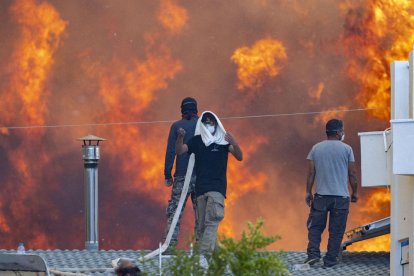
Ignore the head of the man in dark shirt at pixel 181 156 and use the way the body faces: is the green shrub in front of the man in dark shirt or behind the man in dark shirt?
behind

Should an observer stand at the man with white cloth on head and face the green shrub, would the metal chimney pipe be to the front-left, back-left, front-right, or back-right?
back-right

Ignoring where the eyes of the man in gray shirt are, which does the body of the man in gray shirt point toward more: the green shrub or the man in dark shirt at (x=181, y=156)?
the man in dark shirt

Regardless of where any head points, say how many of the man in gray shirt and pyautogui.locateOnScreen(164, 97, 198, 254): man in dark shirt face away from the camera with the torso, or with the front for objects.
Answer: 2

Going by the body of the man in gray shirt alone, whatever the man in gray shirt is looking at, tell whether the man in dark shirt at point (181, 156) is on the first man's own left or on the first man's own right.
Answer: on the first man's own left

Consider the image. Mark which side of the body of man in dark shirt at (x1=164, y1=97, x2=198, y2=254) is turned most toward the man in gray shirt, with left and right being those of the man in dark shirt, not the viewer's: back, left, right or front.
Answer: right

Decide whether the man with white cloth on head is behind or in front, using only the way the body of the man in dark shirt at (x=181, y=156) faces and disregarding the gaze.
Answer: behind

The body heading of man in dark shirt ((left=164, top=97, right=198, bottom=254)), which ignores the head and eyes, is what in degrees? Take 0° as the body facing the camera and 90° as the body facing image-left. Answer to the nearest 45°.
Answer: approximately 180°

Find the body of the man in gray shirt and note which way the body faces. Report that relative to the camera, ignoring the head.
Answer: away from the camera
